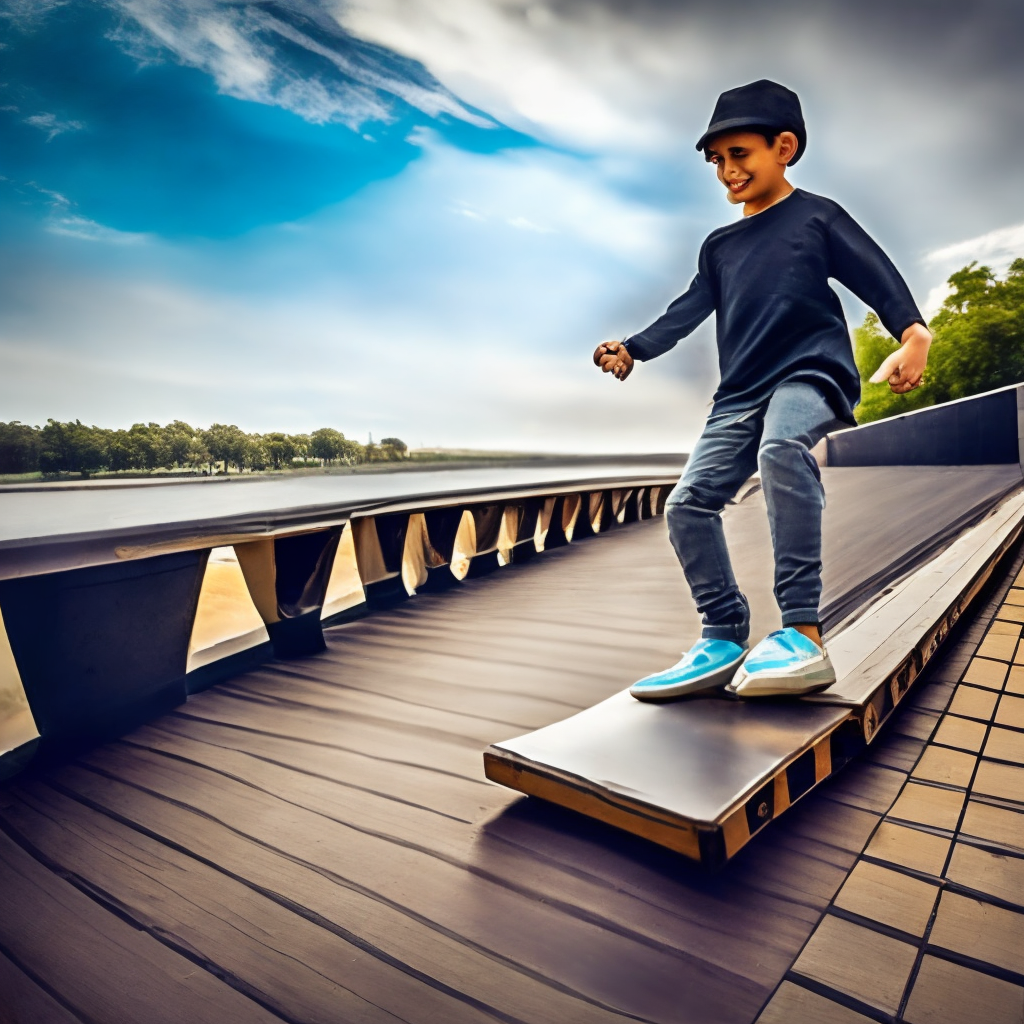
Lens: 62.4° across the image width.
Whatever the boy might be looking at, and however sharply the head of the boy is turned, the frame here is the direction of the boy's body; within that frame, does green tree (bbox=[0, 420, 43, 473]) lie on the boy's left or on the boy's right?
on the boy's right

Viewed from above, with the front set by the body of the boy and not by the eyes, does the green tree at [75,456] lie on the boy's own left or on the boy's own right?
on the boy's own right

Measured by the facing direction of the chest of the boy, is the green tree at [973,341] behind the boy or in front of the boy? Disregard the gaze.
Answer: behind

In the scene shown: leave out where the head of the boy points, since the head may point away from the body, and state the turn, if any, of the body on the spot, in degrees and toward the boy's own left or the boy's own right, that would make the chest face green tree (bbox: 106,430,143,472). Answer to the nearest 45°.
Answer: approximately 90° to the boy's own right

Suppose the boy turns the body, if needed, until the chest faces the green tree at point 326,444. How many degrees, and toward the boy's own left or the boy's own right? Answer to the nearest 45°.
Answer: approximately 90° to the boy's own right

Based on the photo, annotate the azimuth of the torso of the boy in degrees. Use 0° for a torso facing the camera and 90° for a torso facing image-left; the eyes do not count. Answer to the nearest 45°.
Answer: approximately 45°
